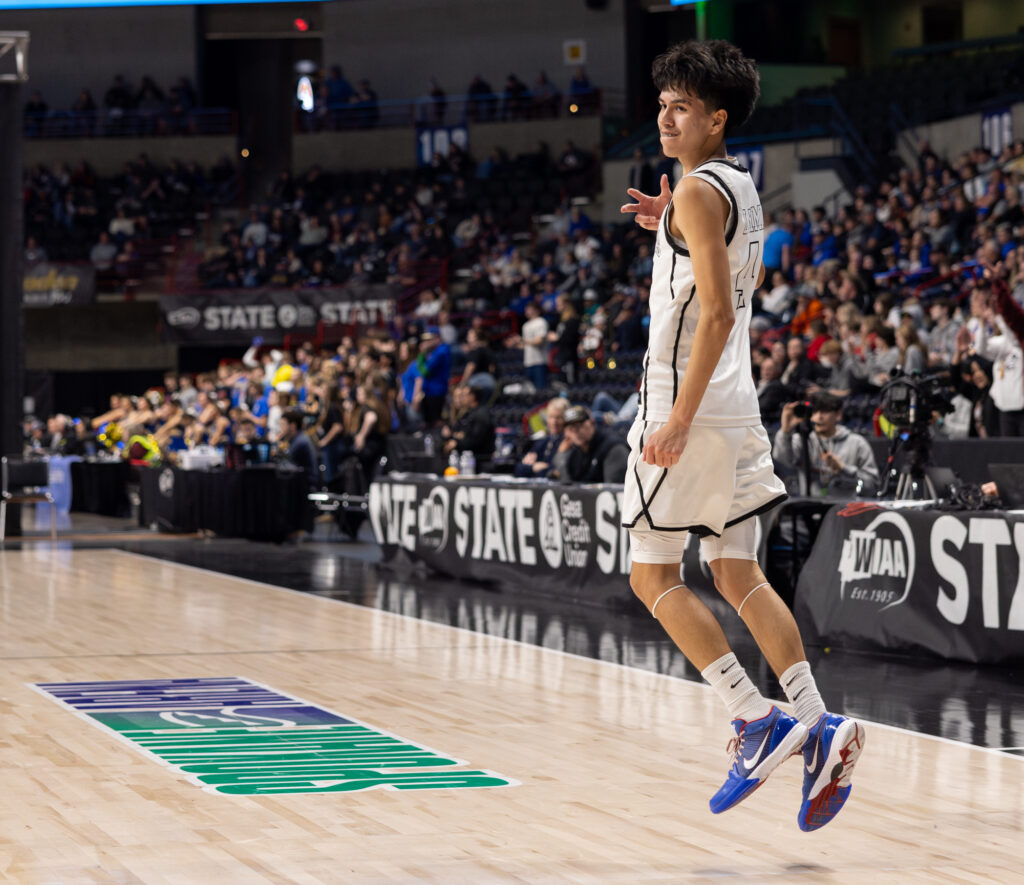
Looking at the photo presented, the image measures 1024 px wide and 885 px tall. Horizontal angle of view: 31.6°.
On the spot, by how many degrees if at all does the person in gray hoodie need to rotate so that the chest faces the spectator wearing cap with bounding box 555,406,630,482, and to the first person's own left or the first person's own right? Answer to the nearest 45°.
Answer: approximately 90° to the first person's own right

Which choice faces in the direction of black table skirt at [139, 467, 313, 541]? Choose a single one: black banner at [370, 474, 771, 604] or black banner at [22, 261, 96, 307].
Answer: black banner at [22, 261, 96, 307]

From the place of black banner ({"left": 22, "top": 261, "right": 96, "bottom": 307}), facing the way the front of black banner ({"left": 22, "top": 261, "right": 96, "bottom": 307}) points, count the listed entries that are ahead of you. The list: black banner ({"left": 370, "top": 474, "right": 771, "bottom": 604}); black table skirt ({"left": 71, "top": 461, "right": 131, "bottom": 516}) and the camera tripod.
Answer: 3

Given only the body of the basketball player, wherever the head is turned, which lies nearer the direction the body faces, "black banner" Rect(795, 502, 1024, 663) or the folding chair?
the folding chair

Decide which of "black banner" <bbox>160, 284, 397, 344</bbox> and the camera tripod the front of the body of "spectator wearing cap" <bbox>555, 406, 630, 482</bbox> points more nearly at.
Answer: the camera tripod

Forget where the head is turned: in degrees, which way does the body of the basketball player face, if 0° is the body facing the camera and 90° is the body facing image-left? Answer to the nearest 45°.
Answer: approximately 135°

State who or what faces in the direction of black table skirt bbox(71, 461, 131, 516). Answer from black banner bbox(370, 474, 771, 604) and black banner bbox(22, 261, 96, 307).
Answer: black banner bbox(22, 261, 96, 307)
